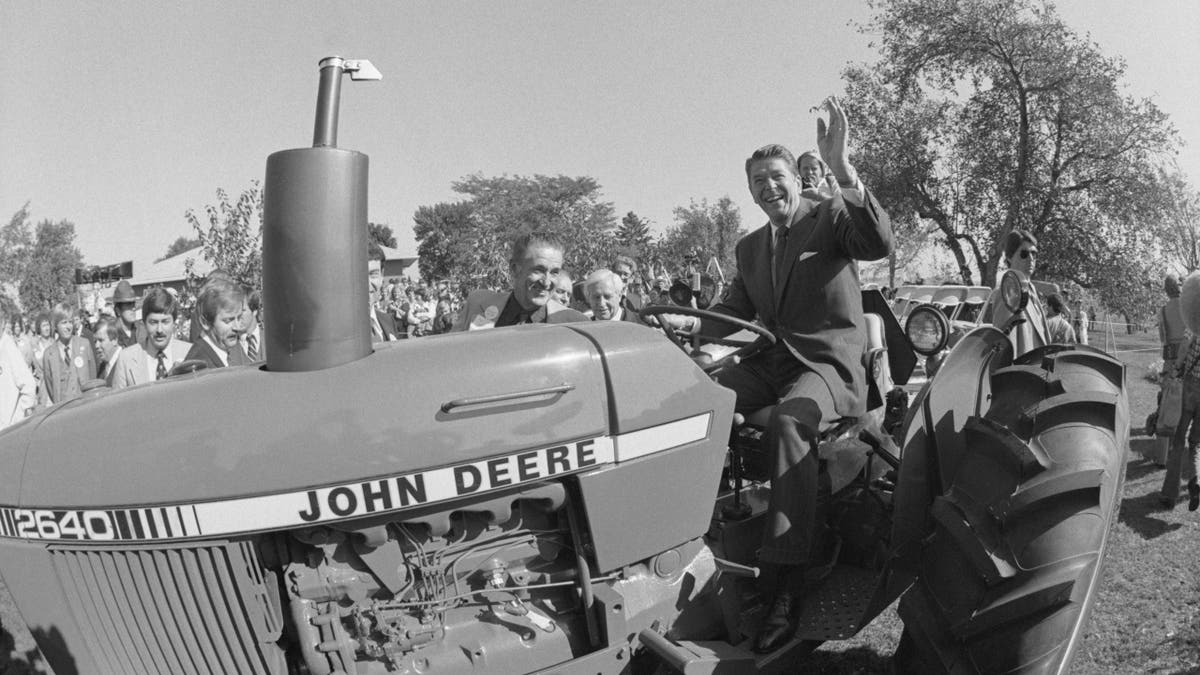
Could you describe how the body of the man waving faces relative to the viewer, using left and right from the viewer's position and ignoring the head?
facing the viewer and to the left of the viewer

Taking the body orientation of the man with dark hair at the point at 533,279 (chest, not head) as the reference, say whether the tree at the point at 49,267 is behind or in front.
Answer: behind

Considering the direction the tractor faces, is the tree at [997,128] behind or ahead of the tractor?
behind

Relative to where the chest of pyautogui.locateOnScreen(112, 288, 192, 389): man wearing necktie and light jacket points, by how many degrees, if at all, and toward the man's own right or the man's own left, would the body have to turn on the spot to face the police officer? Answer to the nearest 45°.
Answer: approximately 180°

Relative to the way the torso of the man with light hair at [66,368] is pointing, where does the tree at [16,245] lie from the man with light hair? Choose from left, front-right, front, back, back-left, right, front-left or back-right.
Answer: back-left

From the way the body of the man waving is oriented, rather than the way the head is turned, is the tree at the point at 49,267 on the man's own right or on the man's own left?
on the man's own right

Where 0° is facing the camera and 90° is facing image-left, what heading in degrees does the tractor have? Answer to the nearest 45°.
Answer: approximately 45°

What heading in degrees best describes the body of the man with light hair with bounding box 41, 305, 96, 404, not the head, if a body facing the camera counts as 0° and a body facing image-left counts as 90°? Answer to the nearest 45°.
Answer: approximately 315°

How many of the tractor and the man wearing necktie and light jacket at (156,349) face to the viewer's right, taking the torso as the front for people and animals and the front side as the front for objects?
0

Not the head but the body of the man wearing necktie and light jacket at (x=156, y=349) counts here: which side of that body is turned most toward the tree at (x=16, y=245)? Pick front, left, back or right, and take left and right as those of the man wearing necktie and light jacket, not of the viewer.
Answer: back
